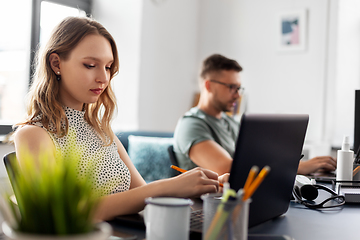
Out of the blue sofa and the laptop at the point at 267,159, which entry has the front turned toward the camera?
the blue sofa

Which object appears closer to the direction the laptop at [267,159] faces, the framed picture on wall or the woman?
the woman

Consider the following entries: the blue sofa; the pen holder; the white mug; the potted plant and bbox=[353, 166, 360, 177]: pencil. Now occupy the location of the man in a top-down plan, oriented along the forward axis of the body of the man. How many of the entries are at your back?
1

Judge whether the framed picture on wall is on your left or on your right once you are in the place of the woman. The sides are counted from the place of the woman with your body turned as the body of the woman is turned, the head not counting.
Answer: on your left

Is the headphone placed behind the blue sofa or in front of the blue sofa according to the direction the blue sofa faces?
in front

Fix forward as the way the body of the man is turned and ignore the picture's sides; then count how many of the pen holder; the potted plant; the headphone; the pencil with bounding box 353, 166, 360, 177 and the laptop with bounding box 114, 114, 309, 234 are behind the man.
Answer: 0

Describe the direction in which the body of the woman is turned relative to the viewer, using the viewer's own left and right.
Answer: facing the viewer and to the right of the viewer

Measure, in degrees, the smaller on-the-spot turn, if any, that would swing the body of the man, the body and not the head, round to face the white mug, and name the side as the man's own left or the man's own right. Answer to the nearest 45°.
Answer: approximately 45° to the man's own right

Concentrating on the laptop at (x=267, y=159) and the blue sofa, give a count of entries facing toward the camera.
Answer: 1

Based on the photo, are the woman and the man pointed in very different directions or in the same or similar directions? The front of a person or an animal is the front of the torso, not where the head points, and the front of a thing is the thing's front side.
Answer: same or similar directions

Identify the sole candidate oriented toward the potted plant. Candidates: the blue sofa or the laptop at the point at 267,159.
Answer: the blue sofa

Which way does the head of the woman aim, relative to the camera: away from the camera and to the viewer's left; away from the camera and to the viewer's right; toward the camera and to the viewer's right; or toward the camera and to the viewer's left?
toward the camera and to the viewer's right

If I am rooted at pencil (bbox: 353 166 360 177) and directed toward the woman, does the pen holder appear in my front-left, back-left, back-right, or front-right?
front-left

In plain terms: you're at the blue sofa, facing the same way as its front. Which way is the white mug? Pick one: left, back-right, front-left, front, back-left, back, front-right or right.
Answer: front

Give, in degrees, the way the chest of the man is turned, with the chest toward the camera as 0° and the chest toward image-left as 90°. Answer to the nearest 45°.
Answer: approximately 315°

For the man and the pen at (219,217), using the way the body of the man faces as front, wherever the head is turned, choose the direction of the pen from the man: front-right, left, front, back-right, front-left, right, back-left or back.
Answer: front-right

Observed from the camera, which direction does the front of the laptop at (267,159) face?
facing away from the viewer and to the left of the viewer

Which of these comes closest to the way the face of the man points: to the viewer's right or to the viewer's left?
to the viewer's right

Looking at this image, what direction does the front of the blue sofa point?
toward the camera

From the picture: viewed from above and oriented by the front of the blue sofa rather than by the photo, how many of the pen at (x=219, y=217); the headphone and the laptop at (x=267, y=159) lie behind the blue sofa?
0
